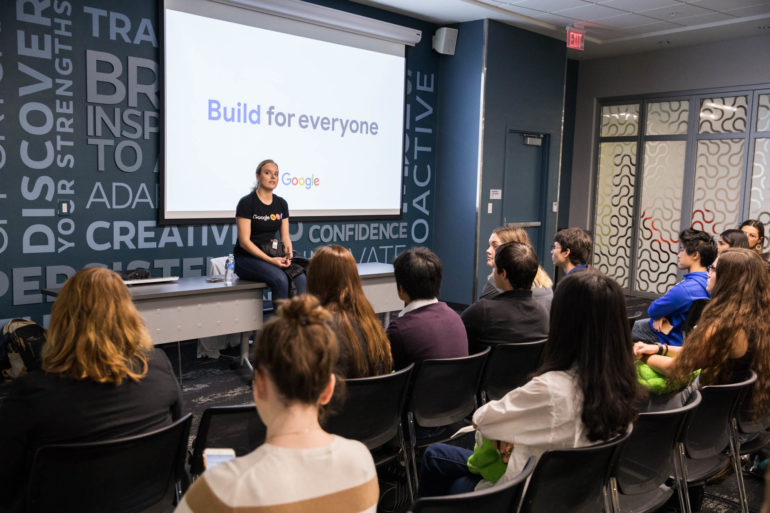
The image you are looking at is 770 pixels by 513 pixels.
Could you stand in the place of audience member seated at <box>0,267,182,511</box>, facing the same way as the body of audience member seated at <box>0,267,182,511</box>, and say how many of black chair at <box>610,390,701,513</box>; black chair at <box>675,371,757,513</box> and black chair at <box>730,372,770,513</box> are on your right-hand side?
3

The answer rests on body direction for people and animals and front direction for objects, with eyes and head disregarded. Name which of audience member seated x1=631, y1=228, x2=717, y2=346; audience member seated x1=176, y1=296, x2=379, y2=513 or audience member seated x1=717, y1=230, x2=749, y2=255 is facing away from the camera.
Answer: audience member seated x1=176, y1=296, x2=379, y2=513

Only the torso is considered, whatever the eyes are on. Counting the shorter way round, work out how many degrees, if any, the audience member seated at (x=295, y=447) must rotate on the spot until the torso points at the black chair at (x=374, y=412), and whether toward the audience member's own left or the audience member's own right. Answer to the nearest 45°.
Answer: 0° — they already face it

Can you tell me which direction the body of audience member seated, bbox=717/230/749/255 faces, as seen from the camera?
to the viewer's left

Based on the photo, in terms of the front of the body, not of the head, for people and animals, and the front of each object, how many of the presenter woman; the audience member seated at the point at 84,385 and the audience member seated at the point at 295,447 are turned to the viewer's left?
0

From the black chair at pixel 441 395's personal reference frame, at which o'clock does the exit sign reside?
The exit sign is roughly at 2 o'clock from the black chair.

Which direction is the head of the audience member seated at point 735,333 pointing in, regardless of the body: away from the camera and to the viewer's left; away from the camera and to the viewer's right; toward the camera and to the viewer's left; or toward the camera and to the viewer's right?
away from the camera and to the viewer's left

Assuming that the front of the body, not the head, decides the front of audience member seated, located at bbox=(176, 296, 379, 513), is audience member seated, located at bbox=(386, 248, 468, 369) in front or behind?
in front

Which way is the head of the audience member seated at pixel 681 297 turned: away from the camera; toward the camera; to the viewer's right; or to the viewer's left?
to the viewer's left

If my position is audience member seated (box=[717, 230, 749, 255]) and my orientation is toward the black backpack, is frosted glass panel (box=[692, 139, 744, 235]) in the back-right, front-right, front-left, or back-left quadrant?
back-right

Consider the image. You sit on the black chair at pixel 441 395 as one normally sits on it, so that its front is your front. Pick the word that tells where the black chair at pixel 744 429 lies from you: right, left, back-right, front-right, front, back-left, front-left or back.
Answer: back-right

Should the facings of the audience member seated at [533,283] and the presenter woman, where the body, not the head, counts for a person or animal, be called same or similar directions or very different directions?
very different directions

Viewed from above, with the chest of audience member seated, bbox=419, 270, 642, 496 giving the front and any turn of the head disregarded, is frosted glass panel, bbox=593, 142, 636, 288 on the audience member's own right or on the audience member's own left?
on the audience member's own right

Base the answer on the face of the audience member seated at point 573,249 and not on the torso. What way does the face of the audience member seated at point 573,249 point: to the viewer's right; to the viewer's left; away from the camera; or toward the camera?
to the viewer's left
